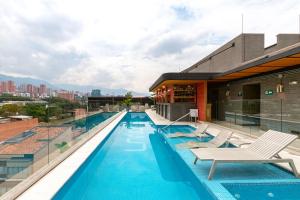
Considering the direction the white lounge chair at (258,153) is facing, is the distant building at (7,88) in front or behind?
in front

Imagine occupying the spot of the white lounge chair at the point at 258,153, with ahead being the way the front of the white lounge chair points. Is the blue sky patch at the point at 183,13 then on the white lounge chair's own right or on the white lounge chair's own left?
on the white lounge chair's own right

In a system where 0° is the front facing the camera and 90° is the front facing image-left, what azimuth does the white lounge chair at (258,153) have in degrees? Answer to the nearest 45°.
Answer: approximately 90°

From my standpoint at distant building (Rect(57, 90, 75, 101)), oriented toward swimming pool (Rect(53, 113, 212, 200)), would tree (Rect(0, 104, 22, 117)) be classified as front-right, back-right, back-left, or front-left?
front-right

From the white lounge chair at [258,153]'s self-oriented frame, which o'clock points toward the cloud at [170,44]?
The cloud is roughly at 2 o'clock from the white lounge chair.

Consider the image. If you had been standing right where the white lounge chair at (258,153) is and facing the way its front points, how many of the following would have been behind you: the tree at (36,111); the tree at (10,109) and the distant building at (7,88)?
0

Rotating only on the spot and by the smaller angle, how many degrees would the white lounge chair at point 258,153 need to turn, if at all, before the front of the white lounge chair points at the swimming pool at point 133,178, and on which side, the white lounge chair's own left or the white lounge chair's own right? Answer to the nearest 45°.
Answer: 0° — it already faces it
